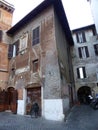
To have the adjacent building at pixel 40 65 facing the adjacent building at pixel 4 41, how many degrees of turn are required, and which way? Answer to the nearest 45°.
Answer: approximately 90° to its right

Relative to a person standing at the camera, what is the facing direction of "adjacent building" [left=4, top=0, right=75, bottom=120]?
facing the viewer and to the left of the viewer

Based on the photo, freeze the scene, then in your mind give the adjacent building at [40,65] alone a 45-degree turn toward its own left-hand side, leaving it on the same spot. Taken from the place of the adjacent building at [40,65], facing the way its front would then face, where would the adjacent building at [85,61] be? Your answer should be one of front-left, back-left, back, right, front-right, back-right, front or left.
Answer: back-left
